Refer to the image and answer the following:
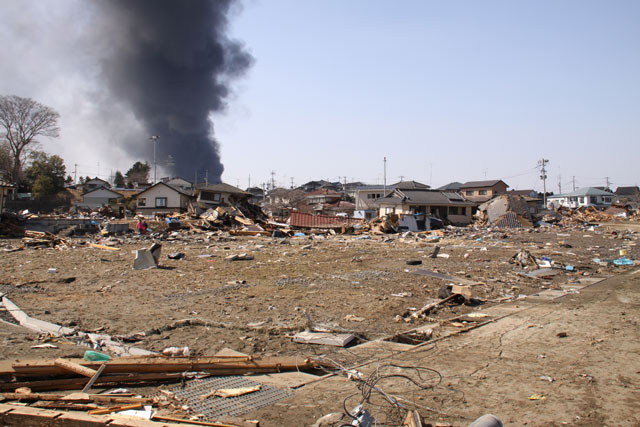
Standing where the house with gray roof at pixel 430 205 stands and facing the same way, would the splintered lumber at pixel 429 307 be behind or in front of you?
in front

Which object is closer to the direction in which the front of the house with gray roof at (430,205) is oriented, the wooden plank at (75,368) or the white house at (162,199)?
the wooden plank

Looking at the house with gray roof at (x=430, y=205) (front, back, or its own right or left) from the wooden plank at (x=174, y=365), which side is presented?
front

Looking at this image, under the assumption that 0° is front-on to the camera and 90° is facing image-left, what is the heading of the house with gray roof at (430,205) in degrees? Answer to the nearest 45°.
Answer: approximately 0°

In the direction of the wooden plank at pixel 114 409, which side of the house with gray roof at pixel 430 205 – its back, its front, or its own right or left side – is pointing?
front

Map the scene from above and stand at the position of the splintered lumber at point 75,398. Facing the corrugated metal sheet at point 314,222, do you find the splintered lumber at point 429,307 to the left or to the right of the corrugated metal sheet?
right

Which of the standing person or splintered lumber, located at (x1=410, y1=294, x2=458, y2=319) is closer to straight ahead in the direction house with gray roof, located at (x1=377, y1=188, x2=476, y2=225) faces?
the splintered lumber

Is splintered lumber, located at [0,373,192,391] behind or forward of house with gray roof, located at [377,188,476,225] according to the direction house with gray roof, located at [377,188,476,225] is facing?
forward

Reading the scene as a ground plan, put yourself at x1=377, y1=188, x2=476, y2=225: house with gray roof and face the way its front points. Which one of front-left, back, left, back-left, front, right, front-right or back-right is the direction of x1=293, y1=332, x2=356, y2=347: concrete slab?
front

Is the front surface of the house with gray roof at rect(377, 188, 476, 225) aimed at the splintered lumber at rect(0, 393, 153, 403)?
yes

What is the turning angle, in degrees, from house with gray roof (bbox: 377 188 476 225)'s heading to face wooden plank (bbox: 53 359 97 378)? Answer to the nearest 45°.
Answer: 0° — it already faces it

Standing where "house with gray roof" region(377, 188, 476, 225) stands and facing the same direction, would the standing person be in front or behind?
in front
